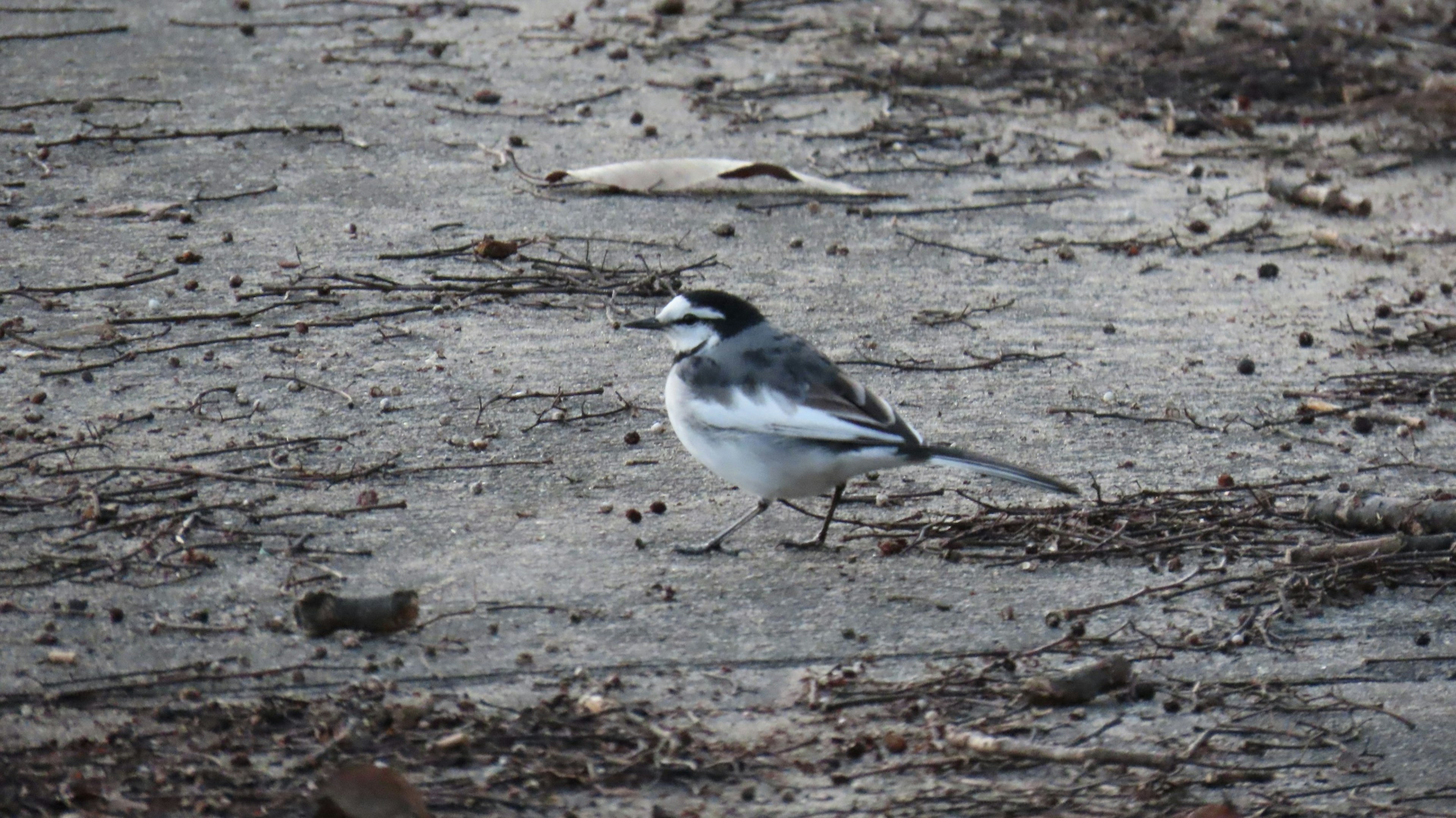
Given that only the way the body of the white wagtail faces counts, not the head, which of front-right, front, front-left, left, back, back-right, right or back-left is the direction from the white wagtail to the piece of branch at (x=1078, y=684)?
back-left

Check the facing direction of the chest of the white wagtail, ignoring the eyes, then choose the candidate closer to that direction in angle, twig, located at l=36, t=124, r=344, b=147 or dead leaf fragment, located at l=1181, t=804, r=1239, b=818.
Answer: the twig

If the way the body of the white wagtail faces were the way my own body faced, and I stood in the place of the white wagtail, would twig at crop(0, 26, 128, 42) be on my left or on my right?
on my right

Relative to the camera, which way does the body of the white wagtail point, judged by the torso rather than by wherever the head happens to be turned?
to the viewer's left

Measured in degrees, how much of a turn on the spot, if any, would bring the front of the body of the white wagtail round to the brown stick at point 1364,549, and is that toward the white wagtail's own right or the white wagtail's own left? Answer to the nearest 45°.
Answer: approximately 180°

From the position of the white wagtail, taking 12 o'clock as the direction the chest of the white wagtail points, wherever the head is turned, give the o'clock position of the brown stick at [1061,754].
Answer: The brown stick is roughly at 8 o'clock from the white wagtail.

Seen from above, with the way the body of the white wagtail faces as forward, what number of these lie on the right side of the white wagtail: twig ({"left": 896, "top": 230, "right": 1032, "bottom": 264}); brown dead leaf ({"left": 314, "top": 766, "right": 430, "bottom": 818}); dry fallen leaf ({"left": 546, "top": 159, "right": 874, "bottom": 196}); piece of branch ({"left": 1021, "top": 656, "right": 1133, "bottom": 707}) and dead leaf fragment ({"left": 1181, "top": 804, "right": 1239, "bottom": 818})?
2

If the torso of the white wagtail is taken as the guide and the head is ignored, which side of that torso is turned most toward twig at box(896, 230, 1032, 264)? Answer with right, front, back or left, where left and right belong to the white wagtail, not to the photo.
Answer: right

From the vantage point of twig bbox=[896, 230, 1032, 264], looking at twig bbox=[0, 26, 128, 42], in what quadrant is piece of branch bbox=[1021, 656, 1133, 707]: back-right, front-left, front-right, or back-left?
back-left

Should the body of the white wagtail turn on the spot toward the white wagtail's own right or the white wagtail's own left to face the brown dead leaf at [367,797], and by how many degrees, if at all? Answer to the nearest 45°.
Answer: approximately 90° to the white wagtail's own left

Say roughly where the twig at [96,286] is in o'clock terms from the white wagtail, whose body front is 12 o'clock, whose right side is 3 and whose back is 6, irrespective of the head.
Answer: The twig is roughly at 1 o'clock from the white wagtail.

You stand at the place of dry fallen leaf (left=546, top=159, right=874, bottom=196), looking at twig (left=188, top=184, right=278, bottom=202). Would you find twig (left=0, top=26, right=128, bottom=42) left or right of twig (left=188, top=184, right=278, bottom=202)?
right

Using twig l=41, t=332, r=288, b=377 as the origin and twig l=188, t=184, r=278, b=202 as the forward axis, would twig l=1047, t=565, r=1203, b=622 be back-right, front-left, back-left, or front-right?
back-right
